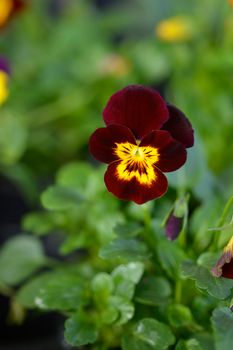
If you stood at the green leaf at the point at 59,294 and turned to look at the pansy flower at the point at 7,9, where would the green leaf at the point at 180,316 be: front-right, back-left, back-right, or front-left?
back-right

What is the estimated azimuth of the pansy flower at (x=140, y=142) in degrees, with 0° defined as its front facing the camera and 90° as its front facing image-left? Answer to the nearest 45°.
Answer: approximately 0°
